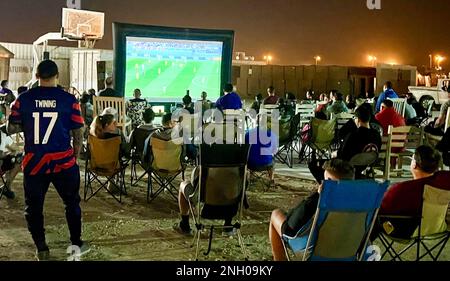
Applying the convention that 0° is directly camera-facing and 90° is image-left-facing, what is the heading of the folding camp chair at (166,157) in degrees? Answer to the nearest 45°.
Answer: approximately 180°

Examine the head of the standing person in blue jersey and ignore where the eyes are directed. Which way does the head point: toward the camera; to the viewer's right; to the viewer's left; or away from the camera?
away from the camera

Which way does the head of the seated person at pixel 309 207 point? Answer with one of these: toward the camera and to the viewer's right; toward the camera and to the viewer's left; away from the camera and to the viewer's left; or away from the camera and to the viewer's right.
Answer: away from the camera and to the viewer's left

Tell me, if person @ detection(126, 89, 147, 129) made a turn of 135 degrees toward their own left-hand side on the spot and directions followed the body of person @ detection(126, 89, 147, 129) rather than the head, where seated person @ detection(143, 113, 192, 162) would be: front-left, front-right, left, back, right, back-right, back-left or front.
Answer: front-left

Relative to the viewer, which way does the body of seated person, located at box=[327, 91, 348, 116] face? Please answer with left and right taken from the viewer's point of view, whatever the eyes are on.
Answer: facing away from the viewer and to the left of the viewer

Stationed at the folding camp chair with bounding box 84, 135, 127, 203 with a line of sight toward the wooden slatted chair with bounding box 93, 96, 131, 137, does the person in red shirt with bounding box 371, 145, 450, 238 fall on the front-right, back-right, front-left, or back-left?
back-right

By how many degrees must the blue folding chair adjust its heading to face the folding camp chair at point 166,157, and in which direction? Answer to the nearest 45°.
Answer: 0° — it already faces it

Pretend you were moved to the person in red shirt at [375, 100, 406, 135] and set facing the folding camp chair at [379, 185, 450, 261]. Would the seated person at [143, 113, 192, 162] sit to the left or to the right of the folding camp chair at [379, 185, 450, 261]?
right

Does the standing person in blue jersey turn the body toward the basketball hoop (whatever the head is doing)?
yes

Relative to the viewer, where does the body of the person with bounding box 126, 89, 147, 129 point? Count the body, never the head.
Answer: away from the camera

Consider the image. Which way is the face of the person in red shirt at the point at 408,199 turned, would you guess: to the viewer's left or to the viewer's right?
to the viewer's left
